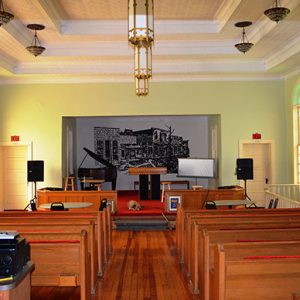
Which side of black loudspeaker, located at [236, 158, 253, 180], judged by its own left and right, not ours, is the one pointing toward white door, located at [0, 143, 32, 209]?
right

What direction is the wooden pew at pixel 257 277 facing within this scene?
away from the camera

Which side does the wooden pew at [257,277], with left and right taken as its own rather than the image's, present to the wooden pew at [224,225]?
front

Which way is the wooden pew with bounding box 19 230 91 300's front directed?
away from the camera

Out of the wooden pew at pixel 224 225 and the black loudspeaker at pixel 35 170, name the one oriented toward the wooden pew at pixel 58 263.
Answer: the black loudspeaker

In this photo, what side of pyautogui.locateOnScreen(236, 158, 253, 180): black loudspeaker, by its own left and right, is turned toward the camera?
front

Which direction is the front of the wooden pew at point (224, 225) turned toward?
away from the camera

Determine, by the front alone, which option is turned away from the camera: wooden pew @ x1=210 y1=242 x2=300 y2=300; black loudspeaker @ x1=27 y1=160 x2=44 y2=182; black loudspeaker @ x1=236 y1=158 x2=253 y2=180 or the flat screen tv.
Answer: the wooden pew

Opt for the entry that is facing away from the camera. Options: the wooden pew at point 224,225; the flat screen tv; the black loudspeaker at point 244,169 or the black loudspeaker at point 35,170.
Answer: the wooden pew

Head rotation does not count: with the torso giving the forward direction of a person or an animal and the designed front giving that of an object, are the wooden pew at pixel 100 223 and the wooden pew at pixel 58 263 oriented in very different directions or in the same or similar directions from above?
same or similar directions

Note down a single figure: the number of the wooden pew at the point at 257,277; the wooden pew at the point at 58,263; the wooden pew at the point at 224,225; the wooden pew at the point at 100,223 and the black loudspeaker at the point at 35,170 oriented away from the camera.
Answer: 4

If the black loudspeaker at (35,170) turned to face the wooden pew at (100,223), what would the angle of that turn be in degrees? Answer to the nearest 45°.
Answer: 0° — it already faces it

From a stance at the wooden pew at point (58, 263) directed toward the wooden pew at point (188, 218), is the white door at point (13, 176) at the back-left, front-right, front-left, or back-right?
front-left

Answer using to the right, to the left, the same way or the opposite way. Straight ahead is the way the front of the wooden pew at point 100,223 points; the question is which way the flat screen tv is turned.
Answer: the opposite way

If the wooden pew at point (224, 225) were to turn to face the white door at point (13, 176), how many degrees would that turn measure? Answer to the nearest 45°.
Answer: approximately 45° to its left

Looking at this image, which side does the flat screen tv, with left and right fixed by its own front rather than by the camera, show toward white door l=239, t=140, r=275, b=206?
left

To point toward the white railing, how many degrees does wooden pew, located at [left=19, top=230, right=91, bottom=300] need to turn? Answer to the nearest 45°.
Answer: approximately 45° to its right

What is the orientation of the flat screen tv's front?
toward the camera

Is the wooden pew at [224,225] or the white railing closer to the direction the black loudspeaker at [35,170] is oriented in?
the wooden pew
